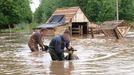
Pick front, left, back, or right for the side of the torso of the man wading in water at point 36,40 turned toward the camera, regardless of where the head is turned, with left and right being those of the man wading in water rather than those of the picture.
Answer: right

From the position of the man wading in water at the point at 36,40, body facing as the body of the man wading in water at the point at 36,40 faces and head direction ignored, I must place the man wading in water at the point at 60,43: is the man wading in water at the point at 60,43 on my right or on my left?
on my right
